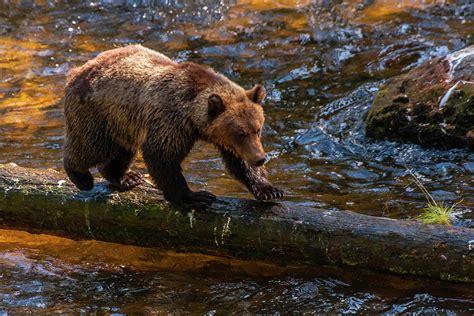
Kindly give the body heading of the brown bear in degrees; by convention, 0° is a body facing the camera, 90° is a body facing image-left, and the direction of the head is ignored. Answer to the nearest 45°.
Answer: approximately 315°

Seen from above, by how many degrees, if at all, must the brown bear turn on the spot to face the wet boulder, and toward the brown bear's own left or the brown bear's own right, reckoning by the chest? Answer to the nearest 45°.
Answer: approximately 90° to the brown bear's own left
